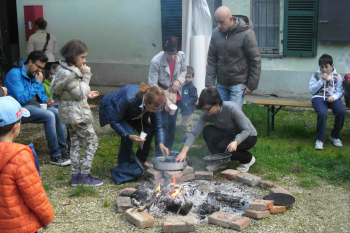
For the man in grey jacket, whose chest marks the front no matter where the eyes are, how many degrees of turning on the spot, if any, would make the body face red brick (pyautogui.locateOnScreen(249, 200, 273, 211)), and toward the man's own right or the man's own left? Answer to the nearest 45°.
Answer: approximately 45° to the man's own left

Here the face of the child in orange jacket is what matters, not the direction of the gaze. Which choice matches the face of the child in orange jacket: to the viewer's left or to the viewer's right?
to the viewer's right

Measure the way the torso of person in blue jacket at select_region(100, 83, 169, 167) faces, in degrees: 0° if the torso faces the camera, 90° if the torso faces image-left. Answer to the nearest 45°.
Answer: approximately 315°

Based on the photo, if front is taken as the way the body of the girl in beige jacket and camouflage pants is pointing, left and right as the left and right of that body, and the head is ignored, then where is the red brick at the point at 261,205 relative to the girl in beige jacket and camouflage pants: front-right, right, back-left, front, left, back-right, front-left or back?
front-right

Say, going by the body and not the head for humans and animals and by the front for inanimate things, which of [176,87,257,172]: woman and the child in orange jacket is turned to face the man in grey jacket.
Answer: the child in orange jacket

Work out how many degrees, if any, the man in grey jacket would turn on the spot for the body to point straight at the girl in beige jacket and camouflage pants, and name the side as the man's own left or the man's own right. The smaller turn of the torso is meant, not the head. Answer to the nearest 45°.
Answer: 0° — they already face them

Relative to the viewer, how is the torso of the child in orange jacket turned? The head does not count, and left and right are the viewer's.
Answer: facing away from the viewer and to the right of the viewer

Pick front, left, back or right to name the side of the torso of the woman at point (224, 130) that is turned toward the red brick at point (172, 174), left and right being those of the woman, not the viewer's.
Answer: front

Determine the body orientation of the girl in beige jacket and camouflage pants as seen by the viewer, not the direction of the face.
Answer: to the viewer's right

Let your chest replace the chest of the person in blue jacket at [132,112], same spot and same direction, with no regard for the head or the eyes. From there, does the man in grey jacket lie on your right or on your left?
on your left
